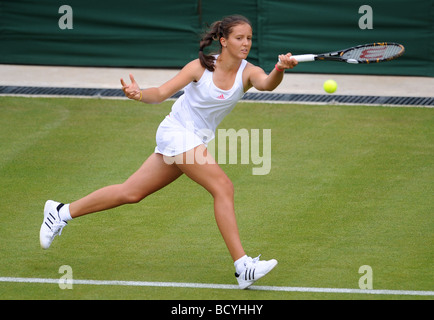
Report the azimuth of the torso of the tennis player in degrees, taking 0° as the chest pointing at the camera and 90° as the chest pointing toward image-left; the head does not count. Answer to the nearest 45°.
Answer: approximately 315°
